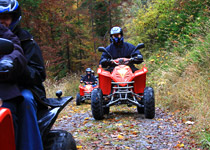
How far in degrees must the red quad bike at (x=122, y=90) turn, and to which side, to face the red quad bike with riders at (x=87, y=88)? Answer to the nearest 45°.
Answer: approximately 180°

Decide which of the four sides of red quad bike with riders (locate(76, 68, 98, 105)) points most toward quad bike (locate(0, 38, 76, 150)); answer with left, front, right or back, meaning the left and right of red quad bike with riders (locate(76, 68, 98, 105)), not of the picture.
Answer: front

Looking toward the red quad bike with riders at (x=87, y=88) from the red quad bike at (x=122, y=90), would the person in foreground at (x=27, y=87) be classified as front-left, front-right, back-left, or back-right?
back-left

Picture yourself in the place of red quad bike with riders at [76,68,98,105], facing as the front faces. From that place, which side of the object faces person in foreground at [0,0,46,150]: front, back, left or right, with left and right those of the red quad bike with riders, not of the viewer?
front

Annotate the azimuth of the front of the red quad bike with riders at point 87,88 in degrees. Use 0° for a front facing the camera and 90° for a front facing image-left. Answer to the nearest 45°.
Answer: approximately 0°

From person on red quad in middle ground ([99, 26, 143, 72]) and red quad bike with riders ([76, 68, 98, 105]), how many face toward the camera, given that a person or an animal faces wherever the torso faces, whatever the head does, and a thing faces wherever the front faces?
2
